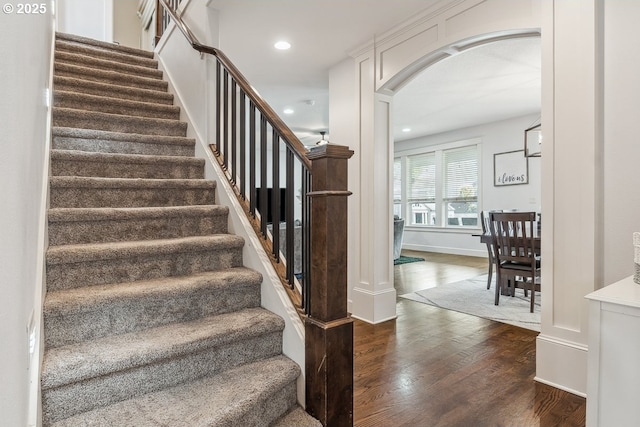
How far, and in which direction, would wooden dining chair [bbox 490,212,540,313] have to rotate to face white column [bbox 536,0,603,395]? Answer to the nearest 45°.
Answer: approximately 135° to its right

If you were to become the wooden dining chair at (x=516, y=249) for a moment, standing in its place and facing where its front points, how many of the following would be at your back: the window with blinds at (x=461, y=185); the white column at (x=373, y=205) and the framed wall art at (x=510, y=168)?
1

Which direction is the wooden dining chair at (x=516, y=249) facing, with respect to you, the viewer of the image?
facing away from the viewer and to the right of the viewer

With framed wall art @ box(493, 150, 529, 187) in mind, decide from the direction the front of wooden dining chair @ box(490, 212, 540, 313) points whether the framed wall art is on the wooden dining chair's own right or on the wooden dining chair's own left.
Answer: on the wooden dining chair's own left

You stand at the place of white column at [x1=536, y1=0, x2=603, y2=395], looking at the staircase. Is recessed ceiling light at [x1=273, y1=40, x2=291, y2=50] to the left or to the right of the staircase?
right

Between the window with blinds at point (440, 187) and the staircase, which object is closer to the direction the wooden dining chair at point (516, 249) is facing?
the window with blinds

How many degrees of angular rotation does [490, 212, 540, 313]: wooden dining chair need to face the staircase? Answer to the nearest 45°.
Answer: approximately 180°

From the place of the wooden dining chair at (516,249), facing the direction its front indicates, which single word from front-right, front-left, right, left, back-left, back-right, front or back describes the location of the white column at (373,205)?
back

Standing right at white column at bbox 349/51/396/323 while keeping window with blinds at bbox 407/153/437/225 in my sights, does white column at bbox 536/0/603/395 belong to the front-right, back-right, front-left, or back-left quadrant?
back-right

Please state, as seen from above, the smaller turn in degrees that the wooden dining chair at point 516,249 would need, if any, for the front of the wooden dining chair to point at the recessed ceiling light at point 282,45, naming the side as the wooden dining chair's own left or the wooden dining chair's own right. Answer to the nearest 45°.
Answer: approximately 180°

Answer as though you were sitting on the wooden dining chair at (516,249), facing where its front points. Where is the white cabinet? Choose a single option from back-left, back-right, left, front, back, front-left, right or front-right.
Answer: back-right
